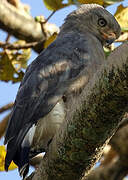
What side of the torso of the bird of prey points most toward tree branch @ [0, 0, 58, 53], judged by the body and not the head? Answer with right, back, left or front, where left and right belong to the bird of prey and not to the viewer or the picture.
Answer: left

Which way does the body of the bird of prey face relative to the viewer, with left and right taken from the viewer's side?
facing to the right of the viewer
